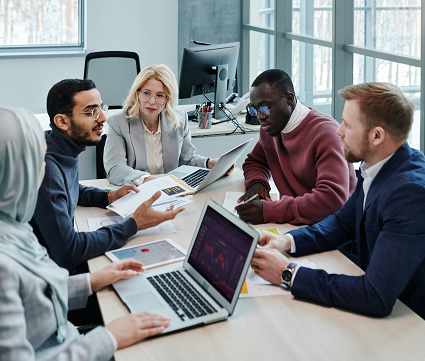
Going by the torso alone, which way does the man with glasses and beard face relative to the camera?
to the viewer's right

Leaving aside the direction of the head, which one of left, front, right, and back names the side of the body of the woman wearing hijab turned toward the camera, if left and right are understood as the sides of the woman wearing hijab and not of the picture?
right

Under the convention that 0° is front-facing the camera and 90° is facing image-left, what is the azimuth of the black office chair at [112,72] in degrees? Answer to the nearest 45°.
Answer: approximately 0°

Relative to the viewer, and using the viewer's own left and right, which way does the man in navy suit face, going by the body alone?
facing to the left of the viewer

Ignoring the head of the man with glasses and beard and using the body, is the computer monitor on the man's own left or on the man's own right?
on the man's own left

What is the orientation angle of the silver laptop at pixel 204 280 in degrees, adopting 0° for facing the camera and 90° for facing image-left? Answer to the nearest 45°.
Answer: approximately 45°

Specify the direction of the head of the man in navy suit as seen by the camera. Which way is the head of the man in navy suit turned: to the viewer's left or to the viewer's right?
to the viewer's left
